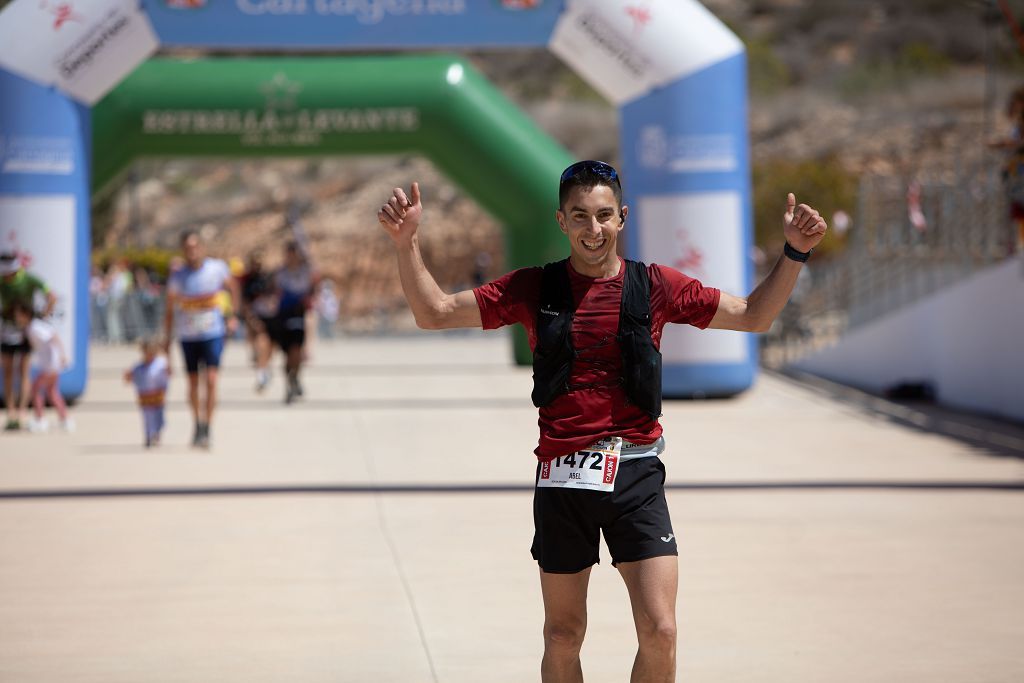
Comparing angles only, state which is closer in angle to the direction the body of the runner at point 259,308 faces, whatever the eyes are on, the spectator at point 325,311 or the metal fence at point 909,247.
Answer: the metal fence

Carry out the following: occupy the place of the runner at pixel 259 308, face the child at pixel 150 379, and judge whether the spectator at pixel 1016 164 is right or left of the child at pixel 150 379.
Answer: left

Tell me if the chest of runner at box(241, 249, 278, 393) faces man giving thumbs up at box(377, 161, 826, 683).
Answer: yes

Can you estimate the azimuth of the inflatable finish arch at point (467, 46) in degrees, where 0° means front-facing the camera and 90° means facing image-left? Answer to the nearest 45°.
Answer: approximately 0°
